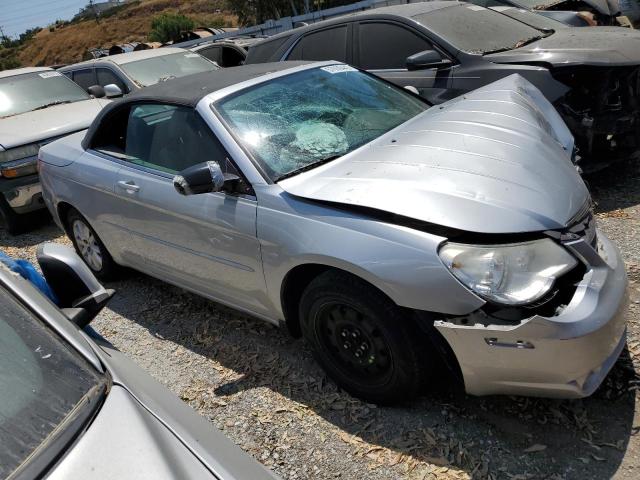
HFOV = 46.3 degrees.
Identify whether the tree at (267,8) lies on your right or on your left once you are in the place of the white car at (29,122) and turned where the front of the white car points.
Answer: on your left

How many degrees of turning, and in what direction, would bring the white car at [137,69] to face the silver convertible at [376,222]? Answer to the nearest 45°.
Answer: approximately 45° to its right

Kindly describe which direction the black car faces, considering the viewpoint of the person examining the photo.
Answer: facing the viewer and to the right of the viewer

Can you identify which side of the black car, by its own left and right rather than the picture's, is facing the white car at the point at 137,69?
back

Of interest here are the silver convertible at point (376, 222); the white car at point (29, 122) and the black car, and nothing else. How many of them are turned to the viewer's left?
0

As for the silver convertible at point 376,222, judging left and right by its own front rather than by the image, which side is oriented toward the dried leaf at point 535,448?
front

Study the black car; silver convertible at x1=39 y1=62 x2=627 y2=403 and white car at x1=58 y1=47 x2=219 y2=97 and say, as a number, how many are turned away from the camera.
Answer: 0

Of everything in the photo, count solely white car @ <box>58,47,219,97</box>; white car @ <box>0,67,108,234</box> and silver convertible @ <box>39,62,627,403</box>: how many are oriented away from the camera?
0

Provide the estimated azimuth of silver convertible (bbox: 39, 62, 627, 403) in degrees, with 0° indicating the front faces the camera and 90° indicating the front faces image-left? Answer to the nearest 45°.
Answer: approximately 315°

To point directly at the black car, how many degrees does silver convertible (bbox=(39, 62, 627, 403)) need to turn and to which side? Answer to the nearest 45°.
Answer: approximately 90° to its left

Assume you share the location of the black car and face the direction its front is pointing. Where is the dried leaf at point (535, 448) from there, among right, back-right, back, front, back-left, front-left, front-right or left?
front-right

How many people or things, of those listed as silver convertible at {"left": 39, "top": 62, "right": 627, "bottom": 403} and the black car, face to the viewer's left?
0
